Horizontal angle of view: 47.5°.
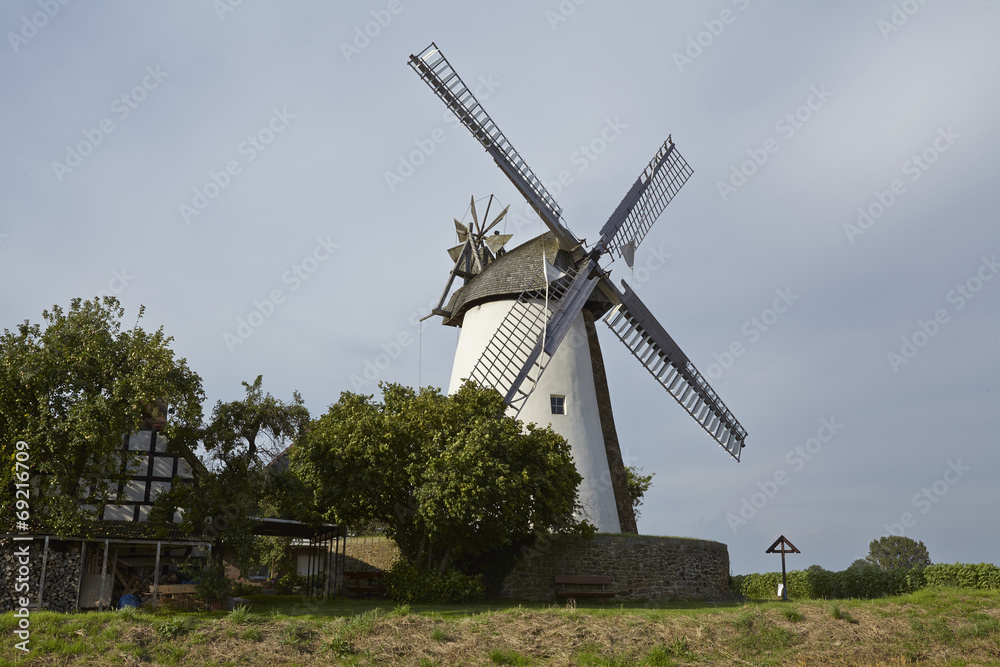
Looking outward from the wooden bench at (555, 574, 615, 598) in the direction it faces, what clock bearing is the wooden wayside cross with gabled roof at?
The wooden wayside cross with gabled roof is roughly at 8 o'clock from the wooden bench.

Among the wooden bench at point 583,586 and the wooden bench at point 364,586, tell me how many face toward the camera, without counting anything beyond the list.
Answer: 2

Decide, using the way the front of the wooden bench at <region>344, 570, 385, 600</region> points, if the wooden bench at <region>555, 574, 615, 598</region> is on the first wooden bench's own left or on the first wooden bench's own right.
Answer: on the first wooden bench's own left

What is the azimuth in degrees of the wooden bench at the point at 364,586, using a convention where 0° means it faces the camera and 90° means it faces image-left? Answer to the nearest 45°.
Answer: approximately 0°

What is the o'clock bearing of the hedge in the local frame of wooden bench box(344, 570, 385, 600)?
The hedge is roughly at 9 o'clock from the wooden bench.

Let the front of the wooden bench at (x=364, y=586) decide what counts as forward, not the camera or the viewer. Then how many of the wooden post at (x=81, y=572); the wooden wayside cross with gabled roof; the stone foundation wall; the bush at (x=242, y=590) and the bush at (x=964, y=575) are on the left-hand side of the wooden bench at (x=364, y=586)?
3
